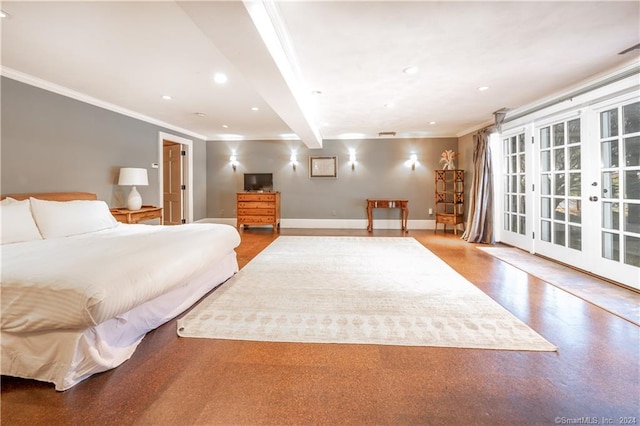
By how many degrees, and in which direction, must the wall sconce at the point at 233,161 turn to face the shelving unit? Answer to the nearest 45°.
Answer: approximately 45° to its left

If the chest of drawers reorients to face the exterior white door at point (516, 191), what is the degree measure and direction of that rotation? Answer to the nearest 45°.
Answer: approximately 45° to its left

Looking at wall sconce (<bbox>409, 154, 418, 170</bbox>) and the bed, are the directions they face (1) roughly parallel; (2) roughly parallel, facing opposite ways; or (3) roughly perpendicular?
roughly perpendicular

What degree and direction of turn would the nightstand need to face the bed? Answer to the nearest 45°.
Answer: approximately 45° to its right

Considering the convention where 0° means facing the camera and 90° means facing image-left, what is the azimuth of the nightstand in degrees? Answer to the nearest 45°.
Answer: approximately 315°

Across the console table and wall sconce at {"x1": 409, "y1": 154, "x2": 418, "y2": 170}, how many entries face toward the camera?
2

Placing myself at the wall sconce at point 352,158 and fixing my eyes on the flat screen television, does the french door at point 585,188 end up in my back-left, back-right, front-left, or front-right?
back-left

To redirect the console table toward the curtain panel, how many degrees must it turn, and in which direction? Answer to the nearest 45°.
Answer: approximately 45° to its left

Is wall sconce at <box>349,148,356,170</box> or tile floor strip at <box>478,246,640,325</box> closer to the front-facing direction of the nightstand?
the tile floor strip

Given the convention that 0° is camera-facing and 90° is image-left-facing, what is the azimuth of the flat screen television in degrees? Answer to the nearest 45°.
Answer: approximately 0°
